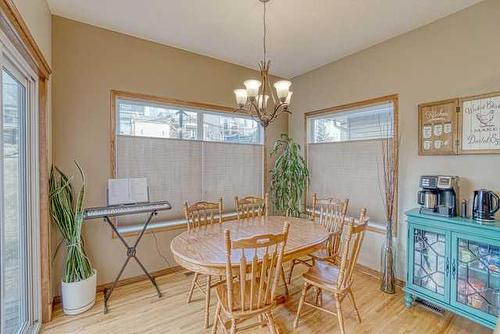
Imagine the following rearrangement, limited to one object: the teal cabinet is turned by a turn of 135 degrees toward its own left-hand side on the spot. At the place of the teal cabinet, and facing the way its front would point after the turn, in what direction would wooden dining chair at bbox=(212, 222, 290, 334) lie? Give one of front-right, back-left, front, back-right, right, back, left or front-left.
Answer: back-right

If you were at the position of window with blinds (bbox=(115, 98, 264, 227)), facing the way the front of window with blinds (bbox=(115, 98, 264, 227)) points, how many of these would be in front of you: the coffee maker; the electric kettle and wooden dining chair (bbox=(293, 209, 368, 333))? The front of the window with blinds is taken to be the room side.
3

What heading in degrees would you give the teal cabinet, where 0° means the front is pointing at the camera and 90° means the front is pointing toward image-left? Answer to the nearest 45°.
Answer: approximately 45°

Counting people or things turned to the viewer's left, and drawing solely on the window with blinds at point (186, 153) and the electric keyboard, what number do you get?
0

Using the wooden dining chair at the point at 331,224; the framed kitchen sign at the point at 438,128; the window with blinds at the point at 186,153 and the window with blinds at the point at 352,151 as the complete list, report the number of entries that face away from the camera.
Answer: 0

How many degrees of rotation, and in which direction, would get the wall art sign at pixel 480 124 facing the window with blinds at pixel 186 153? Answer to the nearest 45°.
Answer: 0° — it already faces it

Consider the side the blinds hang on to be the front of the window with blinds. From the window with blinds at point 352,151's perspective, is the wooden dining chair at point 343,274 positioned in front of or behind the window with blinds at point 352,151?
in front

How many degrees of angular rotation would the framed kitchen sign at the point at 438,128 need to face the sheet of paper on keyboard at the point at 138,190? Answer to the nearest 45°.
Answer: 0° — it already faces it

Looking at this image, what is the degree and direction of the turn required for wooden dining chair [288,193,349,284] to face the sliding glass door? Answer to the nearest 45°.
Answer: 0° — it already faces it

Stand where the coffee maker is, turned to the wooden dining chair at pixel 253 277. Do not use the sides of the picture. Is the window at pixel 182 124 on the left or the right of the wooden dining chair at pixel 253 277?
right

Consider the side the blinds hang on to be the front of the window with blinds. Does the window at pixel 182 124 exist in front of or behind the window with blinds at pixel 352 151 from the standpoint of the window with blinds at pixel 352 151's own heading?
in front

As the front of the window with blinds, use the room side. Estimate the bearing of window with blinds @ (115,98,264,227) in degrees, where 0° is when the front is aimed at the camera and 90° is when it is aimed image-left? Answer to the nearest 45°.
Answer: approximately 315°

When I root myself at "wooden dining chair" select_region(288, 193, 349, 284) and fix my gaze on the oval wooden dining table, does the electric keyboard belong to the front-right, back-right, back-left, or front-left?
front-right

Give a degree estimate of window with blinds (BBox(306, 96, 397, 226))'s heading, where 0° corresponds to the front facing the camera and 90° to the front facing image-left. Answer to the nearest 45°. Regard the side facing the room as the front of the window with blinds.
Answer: approximately 45°

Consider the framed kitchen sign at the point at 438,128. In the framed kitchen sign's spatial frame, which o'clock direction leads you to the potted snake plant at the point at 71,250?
The potted snake plant is roughly at 12 o'clock from the framed kitchen sign.

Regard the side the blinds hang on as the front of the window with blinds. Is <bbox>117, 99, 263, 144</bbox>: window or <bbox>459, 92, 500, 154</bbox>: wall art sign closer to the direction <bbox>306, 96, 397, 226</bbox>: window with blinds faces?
the window

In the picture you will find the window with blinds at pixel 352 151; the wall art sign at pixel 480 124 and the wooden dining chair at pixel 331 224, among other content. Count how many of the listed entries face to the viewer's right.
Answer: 0
